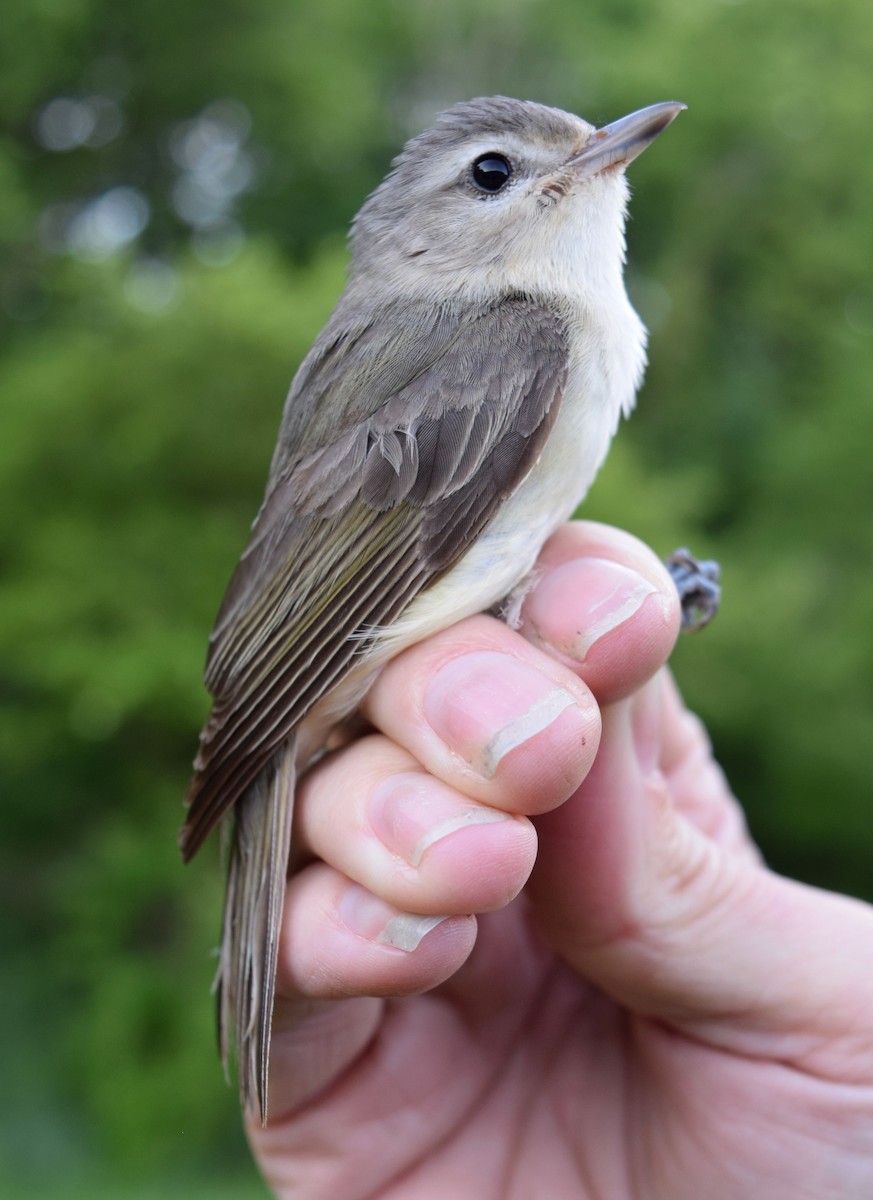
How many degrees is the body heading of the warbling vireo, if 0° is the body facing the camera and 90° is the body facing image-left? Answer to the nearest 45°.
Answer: approximately 270°
